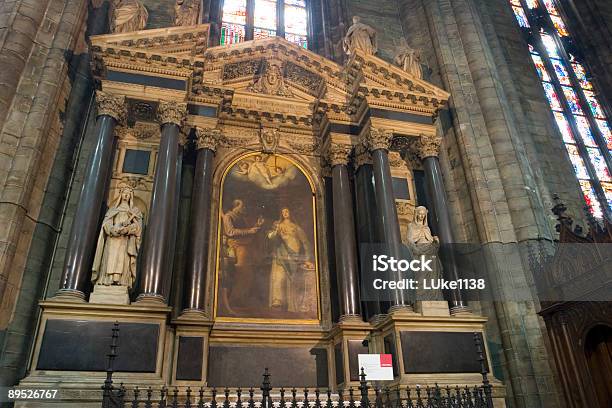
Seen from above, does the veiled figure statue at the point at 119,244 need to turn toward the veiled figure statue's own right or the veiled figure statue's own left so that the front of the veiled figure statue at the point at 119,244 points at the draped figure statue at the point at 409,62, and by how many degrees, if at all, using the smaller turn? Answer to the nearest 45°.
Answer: approximately 90° to the veiled figure statue's own left

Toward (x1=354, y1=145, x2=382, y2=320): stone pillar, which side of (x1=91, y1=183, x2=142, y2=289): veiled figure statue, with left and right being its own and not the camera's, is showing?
left

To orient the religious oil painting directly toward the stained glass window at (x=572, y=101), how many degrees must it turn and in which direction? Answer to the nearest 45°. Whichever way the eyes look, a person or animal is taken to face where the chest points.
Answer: approximately 90° to its left

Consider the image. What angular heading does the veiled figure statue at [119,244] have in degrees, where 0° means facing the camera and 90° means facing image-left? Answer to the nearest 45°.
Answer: approximately 0°

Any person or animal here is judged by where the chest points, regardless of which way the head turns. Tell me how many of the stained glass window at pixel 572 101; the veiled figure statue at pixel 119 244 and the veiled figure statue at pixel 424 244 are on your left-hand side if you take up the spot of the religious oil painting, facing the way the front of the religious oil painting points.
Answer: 2
